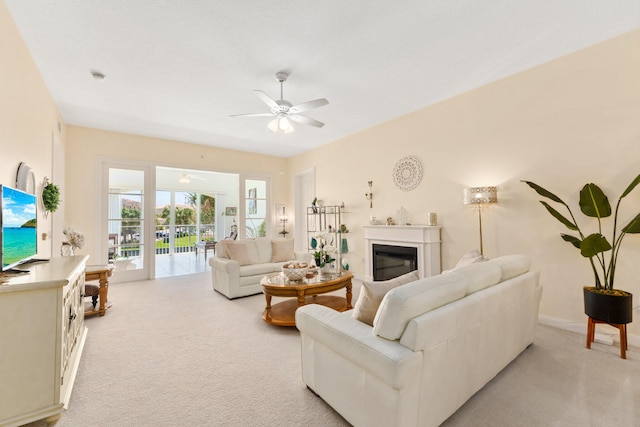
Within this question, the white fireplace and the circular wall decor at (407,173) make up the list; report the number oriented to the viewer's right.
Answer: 0

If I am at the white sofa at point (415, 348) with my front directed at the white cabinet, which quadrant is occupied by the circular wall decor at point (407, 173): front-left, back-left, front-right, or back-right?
back-right

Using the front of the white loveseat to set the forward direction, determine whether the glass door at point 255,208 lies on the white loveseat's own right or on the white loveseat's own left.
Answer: on the white loveseat's own left

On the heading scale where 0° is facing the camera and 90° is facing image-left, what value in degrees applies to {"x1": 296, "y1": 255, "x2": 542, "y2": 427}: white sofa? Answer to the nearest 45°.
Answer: approximately 135°

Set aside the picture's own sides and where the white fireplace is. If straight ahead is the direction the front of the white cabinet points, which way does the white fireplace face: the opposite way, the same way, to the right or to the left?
the opposite way

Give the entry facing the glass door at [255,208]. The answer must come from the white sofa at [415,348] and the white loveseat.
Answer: the white sofa

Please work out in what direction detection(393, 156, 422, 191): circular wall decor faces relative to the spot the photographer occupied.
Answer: facing the viewer and to the left of the viewer

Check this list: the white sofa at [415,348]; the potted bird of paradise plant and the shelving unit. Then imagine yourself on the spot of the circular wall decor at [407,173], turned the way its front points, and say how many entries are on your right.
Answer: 1

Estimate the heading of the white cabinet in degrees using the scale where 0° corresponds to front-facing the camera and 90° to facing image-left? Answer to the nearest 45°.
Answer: approximately 270°

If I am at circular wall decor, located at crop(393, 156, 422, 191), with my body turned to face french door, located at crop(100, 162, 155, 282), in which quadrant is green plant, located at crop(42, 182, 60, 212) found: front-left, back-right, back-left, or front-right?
front-left

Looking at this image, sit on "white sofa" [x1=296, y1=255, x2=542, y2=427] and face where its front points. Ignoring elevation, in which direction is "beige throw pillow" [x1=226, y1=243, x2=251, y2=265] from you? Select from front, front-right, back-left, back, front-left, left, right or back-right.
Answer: front

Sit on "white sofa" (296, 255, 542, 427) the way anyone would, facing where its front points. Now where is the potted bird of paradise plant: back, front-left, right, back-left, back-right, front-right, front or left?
right
